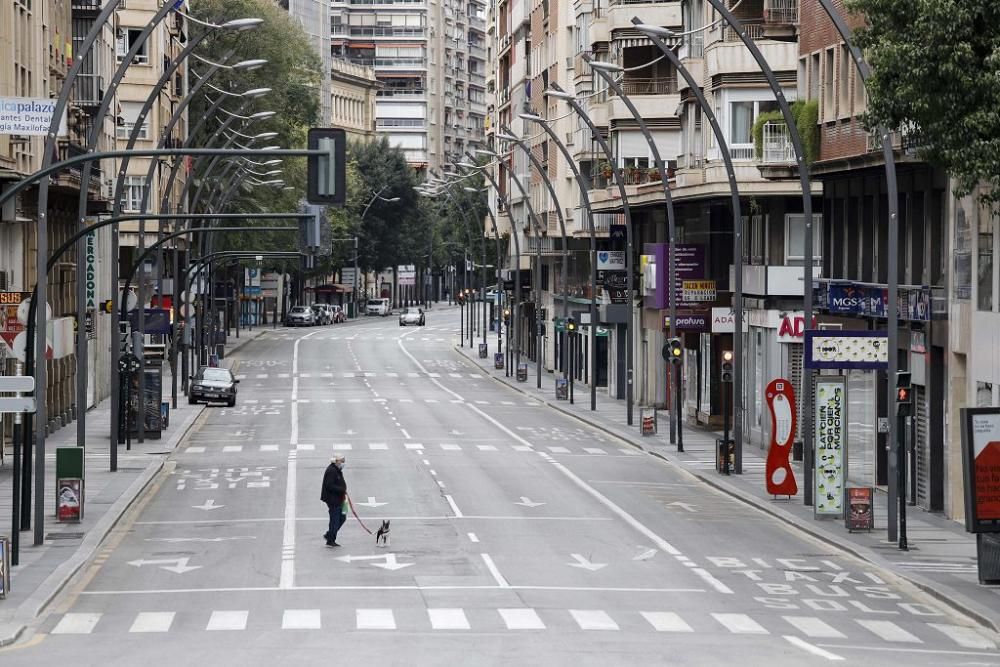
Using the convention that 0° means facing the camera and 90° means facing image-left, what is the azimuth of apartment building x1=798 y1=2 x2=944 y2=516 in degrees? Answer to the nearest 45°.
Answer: approximately 45°

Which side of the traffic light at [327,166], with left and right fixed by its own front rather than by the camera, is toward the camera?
back

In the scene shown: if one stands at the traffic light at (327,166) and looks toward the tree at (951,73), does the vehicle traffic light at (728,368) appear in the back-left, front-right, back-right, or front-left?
front-left

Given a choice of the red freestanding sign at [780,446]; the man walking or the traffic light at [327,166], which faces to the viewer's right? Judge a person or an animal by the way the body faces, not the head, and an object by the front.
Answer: the man walking

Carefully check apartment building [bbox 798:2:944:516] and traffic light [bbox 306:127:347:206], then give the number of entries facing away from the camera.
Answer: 1

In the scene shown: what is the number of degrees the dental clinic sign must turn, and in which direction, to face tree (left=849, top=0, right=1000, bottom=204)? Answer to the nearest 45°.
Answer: approximately 45° to its left

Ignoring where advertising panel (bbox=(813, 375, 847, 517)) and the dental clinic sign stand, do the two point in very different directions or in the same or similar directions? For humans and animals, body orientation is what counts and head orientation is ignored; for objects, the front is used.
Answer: same or similar directions

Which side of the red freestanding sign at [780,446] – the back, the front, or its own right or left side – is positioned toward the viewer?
front

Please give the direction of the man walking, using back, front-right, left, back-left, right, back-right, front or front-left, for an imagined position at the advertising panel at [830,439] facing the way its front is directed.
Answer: front-right

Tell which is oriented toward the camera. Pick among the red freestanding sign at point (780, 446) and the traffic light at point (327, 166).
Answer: the red freestanding sign

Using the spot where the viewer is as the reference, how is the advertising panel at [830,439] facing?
facing the viewer

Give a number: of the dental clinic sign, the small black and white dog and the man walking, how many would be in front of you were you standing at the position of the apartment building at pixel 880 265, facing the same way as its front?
3

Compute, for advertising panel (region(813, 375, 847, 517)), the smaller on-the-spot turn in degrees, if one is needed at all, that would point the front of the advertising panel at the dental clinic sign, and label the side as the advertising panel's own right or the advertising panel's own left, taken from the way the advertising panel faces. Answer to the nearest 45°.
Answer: approximately 45° to the advertising panel's own right

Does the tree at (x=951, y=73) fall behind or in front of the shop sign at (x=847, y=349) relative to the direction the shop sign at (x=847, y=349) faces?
in front
